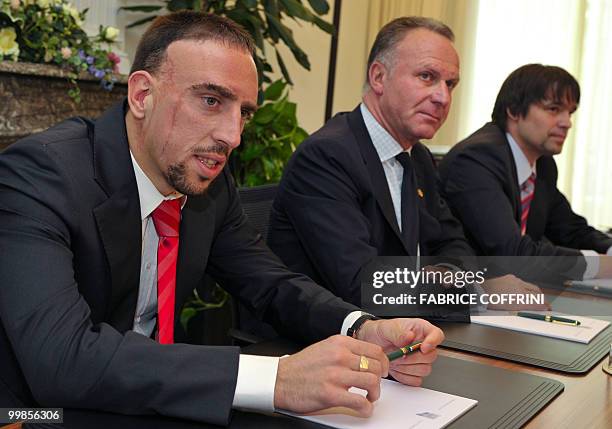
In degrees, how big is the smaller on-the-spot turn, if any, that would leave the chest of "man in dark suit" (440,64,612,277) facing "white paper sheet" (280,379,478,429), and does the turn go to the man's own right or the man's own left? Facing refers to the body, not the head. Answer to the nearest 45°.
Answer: approximately 45° to the man's own right

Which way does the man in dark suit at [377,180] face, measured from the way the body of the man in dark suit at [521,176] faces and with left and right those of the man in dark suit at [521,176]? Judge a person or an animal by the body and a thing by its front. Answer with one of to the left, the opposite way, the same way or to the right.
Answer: the same way

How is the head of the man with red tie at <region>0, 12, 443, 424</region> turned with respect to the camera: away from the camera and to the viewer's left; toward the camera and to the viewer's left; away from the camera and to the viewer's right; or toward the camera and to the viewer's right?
toward the camera and to the viewer's right

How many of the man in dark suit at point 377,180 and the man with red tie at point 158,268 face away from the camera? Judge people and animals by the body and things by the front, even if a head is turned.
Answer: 0

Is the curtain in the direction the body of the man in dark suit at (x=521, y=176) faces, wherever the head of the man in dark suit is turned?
no

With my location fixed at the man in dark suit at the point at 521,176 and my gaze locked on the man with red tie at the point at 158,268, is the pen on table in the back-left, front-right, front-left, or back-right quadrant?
front-left

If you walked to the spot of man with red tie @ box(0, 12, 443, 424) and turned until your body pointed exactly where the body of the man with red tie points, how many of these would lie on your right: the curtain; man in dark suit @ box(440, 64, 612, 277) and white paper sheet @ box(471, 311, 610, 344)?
0

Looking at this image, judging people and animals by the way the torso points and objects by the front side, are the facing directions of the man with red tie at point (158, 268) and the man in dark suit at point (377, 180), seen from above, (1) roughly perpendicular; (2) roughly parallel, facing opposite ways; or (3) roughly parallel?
roughly parallel

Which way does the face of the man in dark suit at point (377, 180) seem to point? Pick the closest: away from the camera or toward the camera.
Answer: toward the camera

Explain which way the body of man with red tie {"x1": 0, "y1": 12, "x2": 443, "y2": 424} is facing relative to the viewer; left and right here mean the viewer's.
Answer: facing the viewer and to the right of the viewer

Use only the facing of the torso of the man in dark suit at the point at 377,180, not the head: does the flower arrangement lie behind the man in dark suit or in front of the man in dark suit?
behind

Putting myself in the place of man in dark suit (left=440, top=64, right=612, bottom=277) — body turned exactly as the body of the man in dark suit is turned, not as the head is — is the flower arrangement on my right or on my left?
on my right

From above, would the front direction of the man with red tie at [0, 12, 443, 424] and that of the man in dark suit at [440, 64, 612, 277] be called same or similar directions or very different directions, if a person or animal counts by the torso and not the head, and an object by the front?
same or similar directions

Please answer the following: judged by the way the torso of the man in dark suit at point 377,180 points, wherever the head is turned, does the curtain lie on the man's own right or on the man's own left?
on the man's own left

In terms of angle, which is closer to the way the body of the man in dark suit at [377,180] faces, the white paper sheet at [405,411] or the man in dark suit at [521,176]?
the white paper sheet

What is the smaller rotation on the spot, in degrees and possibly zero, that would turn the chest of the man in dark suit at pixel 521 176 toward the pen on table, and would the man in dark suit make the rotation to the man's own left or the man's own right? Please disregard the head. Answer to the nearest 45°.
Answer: approximately 45° to the man's own right
